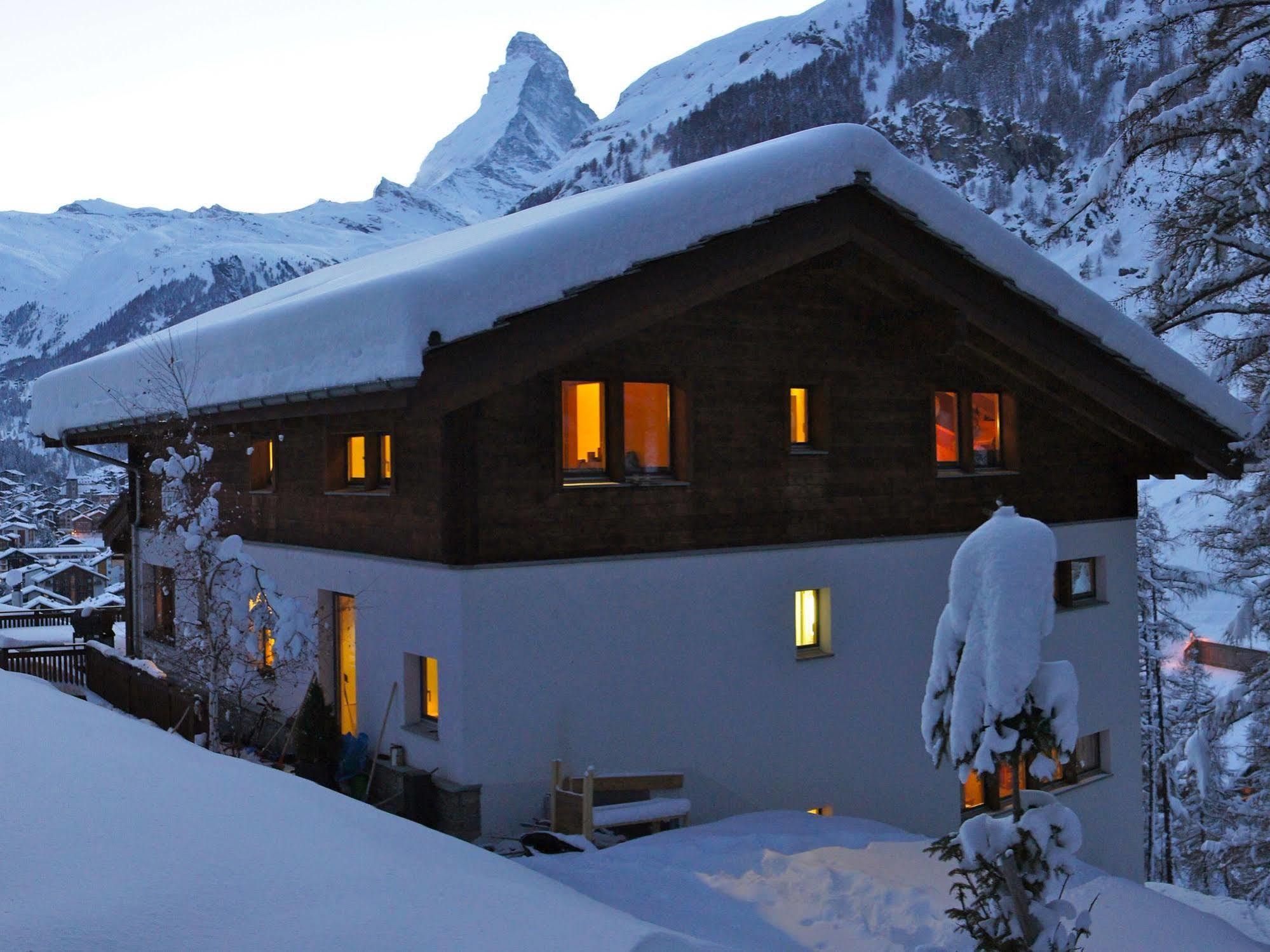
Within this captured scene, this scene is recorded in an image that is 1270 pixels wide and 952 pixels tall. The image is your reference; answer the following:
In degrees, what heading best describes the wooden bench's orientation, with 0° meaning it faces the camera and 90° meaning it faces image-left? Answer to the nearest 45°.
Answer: approximately 315°

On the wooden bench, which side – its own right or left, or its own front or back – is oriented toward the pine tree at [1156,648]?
left

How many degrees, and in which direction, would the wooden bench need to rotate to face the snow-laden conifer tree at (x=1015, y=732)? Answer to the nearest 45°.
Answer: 0° — it already faces it

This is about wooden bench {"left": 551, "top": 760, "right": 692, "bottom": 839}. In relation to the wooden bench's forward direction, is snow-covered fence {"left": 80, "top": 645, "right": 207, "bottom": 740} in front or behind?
behind

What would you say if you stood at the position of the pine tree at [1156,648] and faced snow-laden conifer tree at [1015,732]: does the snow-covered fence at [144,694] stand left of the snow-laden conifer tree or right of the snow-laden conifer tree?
right

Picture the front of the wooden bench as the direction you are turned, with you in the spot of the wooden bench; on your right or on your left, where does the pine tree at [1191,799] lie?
on your left
